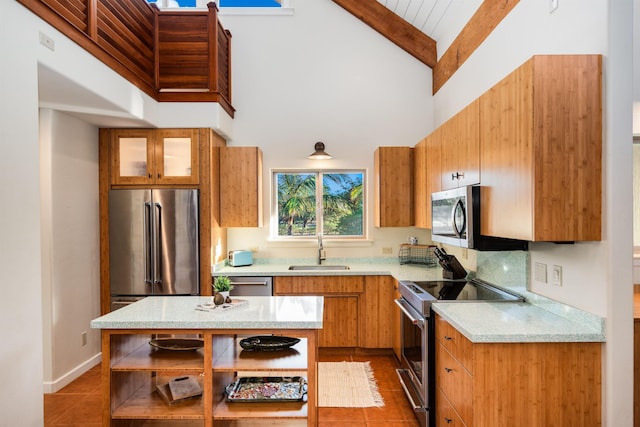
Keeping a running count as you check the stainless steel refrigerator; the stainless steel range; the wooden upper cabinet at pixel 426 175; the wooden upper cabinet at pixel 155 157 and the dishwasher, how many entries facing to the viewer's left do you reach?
2

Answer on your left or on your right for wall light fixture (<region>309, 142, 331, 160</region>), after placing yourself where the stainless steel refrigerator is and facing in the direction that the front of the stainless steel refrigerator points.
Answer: on your left

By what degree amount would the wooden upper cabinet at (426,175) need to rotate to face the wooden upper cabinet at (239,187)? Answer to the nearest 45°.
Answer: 0° — it already faces it

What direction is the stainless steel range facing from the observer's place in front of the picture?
facing to the left of the viewer

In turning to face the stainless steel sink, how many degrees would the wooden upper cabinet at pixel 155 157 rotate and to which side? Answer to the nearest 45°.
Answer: approximately 90° to its left

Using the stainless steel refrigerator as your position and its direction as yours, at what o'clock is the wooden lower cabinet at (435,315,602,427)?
The wooden lower cabinet is roughly at 11 o'clock from the stainless steel refrigerator.

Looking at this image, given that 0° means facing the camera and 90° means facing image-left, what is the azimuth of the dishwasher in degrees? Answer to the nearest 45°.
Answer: approximately 0°

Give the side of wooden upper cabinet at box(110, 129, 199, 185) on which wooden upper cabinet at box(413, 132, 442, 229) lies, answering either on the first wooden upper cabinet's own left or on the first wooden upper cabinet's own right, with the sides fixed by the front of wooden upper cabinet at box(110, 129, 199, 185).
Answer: on the first wooden upper cabinet's own left

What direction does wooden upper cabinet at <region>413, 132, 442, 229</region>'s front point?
to the viewer's left

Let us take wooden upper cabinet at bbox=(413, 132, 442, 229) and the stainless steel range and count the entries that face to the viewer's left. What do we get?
2

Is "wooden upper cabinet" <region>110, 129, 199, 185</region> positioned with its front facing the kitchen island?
yes
